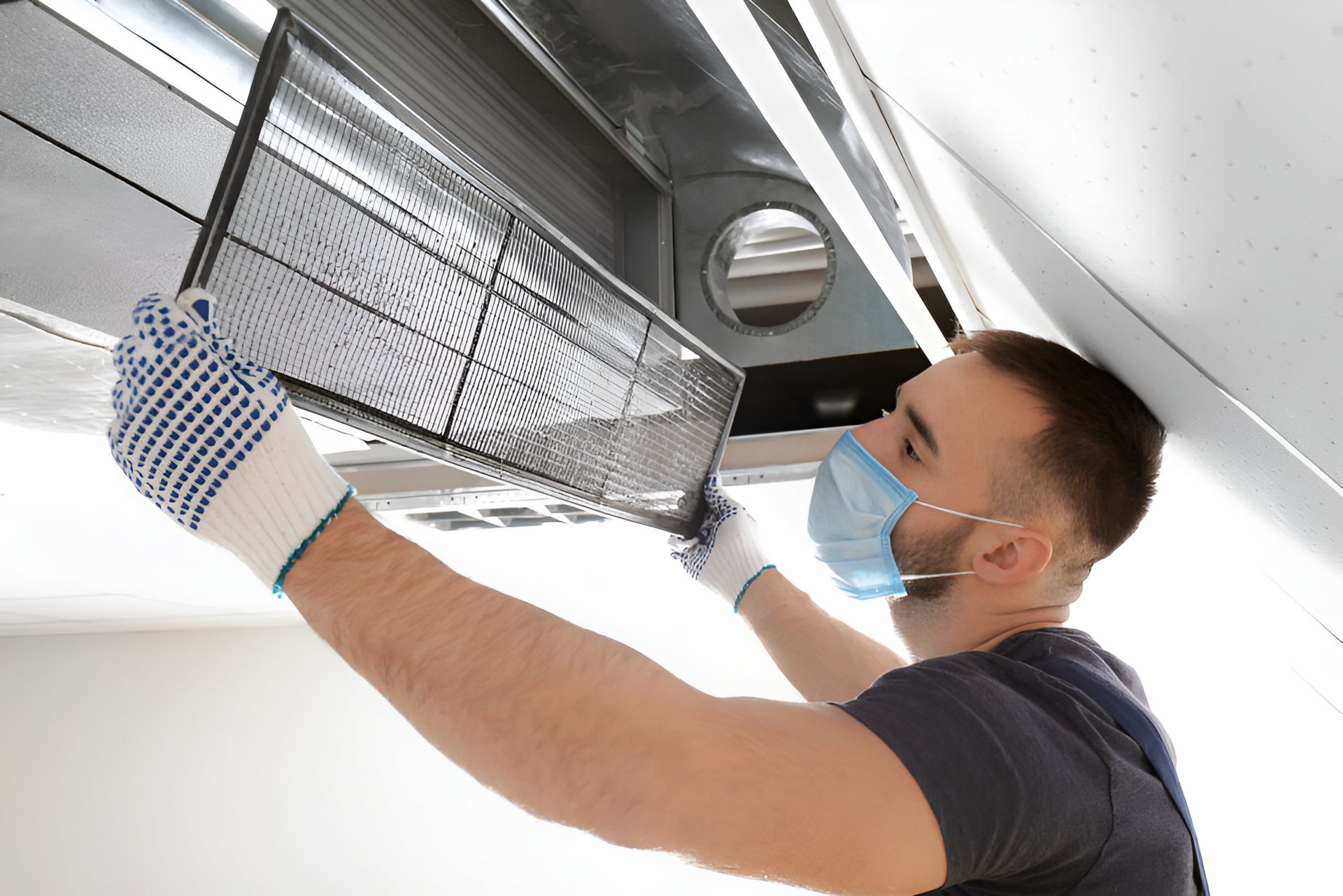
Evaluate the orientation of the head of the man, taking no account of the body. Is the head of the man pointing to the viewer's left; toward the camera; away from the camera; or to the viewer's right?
to the viewer's left

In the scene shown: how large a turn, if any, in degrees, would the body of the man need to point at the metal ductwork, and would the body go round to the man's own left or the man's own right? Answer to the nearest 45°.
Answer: approximately 45° to the man's own right

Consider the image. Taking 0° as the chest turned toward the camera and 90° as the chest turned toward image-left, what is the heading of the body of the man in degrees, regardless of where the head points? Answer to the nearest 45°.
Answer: approximately 90°
